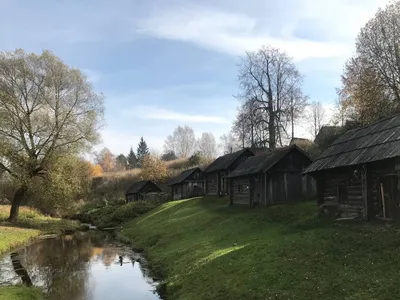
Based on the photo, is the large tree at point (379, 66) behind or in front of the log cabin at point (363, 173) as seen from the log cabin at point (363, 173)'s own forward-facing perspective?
behind

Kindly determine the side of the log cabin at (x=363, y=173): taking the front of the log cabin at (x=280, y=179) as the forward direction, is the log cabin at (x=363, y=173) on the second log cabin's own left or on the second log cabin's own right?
on the second log cabin's own left

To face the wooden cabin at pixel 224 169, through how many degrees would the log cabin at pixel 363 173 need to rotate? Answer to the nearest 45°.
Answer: approximately 90° to its right

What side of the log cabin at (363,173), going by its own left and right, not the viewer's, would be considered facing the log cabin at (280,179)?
right

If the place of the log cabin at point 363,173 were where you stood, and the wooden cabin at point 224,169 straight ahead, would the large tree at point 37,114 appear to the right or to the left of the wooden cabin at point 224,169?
left

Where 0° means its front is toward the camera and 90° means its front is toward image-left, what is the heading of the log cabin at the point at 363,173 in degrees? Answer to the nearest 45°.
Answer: approximately 45°

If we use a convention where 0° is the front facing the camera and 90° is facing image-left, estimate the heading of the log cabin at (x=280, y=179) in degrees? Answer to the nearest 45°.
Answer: approximately 45°

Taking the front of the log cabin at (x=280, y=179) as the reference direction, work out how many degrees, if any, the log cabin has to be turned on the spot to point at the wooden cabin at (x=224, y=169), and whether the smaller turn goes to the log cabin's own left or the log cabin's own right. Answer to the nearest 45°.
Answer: approximately 90° to the log cabin's own right
